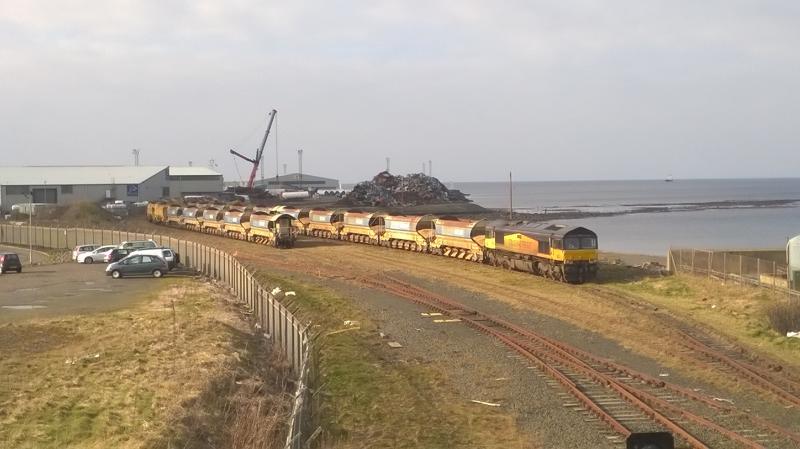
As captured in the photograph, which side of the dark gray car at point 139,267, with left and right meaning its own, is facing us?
left

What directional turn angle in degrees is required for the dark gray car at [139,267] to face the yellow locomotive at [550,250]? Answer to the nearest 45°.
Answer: approximately 135° to its left

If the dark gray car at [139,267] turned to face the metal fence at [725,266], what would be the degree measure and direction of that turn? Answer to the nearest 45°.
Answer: approximately 135° to its left

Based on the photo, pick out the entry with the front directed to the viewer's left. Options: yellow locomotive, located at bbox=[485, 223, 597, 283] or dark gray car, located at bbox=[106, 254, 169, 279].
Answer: the dark gray car

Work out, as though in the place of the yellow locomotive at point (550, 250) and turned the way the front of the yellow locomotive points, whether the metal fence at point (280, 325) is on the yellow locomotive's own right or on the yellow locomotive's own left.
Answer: on the yellow locomotive's own right

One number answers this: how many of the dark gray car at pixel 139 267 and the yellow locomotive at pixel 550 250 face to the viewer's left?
1

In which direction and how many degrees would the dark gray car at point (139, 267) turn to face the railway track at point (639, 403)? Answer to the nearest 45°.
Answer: approximately 90° to its left

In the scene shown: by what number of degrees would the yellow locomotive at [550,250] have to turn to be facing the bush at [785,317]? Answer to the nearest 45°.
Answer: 0° — it already faces it

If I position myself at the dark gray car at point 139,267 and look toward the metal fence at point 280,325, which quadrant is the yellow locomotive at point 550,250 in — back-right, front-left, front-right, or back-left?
front-left

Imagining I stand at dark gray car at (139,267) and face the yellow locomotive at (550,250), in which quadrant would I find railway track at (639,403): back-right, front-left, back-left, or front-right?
front-right

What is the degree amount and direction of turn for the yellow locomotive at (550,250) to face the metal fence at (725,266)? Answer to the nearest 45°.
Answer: approximately 45° to its left

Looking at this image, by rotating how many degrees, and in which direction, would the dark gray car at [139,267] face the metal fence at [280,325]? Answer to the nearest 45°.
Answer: approximately 90° to its left

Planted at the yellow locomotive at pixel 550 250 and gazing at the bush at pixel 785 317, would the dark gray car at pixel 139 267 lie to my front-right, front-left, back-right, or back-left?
back-right
